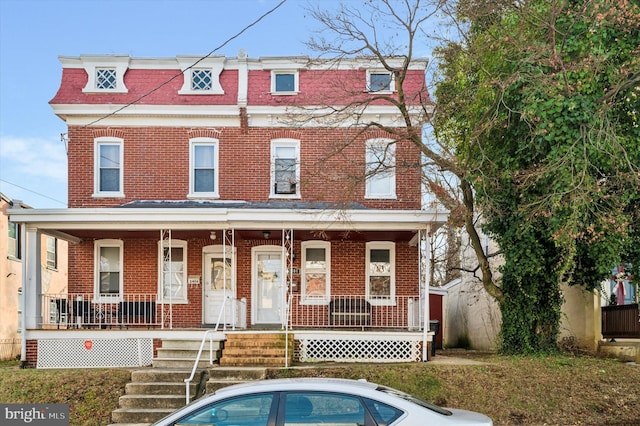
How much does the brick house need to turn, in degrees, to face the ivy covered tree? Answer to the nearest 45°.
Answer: approximately 45° to its left

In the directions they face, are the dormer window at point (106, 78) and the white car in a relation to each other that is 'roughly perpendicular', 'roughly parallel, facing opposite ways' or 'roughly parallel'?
roughly perpendicular

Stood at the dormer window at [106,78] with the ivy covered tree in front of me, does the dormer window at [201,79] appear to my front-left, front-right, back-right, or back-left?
front-left

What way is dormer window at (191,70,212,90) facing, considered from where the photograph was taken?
facing the viewer

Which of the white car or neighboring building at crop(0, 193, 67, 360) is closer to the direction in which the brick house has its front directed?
the white car
